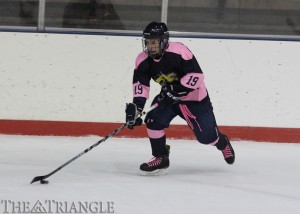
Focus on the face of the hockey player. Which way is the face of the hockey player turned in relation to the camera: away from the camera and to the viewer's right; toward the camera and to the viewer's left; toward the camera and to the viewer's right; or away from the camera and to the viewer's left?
toward the camera and to the viewer's left
